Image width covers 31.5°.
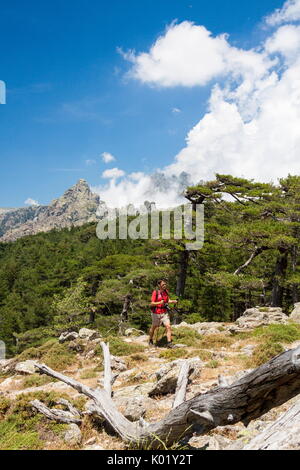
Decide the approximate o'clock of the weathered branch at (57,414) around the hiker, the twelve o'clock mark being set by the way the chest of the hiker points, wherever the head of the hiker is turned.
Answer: The weathered branch is roughly at 2 o'clock from the hiker.

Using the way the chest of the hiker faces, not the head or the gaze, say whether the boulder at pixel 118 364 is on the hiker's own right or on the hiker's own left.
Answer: on the hiker's own right

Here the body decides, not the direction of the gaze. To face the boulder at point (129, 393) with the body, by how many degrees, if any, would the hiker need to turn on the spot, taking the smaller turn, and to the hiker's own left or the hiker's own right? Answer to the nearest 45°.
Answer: approximately 45° to the hiker's own right

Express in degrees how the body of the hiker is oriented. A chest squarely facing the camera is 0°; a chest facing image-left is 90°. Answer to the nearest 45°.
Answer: approximately 315°

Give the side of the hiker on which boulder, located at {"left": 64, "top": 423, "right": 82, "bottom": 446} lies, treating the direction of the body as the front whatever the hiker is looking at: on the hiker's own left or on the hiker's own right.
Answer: on the hiker's own right
